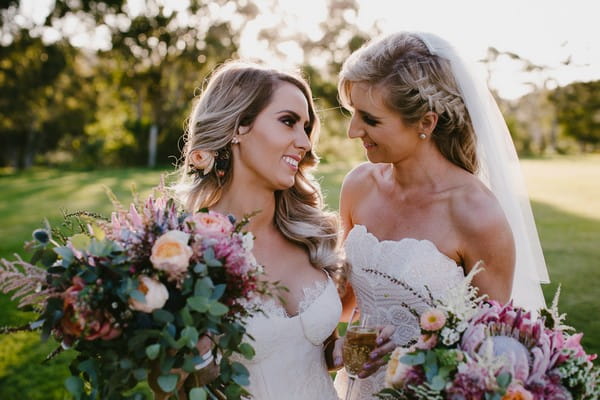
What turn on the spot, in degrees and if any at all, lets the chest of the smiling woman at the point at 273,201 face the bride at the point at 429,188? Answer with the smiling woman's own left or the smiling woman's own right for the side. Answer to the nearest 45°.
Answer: approximately 45° to the smiling woman's own left

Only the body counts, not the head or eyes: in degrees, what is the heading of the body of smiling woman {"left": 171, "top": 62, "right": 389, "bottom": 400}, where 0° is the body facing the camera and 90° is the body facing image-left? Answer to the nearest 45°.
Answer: approximately 315°

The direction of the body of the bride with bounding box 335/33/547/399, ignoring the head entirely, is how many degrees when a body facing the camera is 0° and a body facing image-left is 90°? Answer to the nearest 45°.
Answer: approximately 45°

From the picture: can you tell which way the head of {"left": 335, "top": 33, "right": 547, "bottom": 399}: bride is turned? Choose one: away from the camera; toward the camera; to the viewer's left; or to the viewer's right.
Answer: to the viewer's left

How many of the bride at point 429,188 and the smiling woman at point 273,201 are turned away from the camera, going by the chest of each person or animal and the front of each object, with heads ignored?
0
